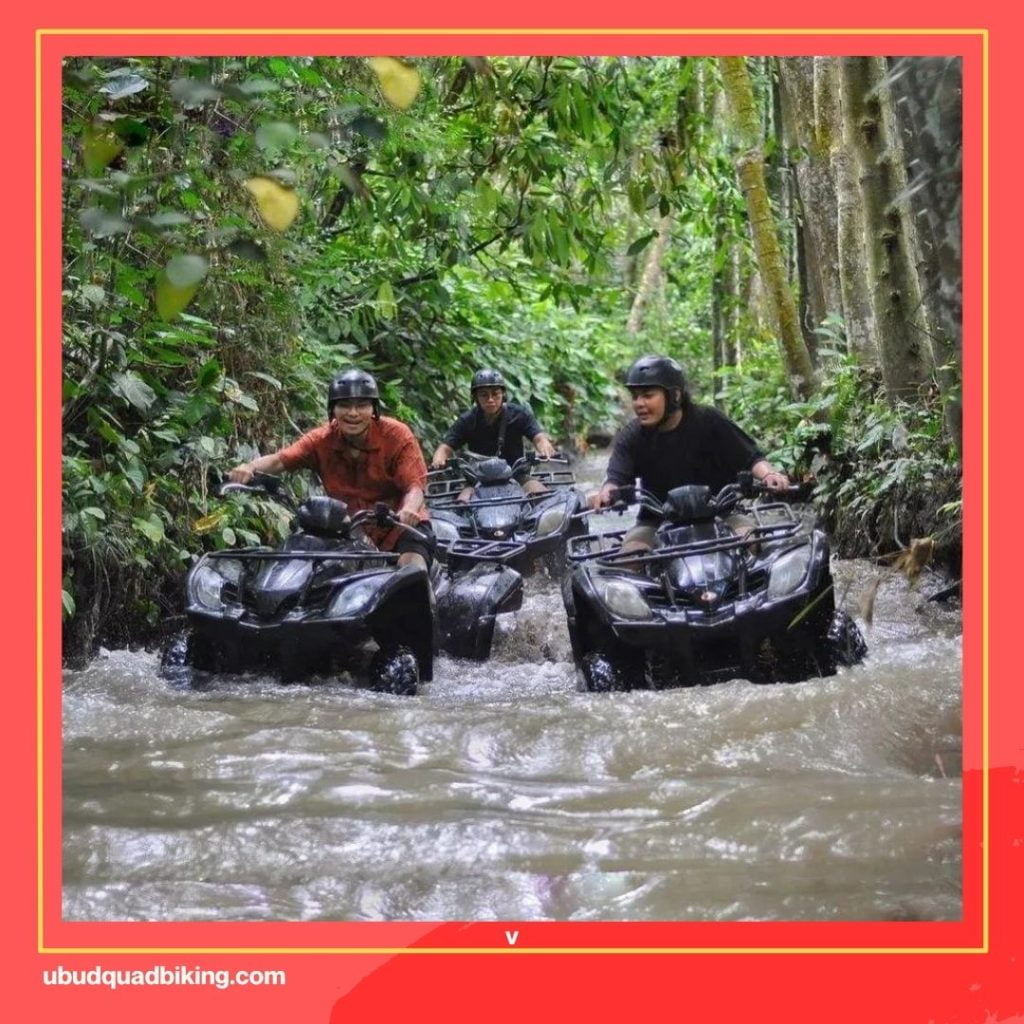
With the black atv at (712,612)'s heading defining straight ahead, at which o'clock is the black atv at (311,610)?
the black atv at (311,610) is roughly at 3 o'clock from the black atv at (712,612).

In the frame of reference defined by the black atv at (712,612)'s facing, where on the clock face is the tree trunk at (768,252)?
The tree trunk is roughly at 6 o'clock from the black atv.

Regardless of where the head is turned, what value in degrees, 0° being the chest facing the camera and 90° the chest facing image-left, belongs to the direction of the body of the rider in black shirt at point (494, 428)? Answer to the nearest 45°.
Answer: approximately 0°

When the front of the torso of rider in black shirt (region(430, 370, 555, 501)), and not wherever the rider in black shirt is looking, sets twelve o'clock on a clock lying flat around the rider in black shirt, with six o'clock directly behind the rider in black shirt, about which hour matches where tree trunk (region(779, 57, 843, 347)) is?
The tree trunk is roughly at 8 o'clock from the rider in black shirt.

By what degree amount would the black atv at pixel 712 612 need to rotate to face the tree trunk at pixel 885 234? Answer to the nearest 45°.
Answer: approximately 180°

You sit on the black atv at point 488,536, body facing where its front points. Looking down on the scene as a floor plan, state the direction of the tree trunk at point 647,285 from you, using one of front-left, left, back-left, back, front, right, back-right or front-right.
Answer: back
